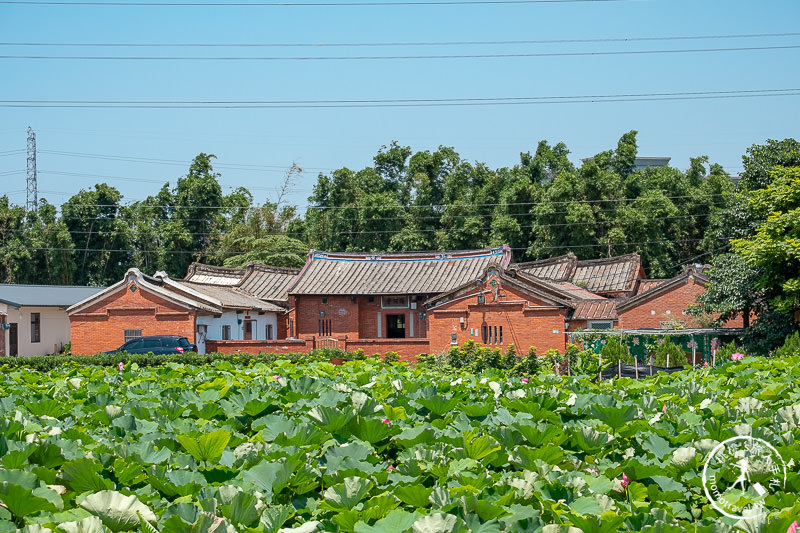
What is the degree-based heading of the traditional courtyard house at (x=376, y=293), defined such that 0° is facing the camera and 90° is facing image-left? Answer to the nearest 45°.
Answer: approximately 0°

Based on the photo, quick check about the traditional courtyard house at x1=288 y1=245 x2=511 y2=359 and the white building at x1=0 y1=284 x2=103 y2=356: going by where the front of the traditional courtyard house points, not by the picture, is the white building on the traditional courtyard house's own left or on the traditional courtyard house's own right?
on the traditional courtyard house's own right

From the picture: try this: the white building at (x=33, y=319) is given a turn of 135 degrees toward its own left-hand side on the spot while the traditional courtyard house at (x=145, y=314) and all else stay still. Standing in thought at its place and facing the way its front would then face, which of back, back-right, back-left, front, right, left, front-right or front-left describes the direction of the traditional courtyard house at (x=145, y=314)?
right

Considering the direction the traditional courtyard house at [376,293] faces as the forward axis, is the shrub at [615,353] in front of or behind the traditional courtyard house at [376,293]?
in front

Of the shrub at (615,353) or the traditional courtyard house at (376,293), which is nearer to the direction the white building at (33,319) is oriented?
the shrub

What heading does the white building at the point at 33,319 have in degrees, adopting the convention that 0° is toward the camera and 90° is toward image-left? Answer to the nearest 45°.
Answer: approximately 0°

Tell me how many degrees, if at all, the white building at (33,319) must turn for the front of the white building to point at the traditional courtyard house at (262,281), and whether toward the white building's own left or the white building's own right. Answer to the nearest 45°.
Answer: approximately 90° to the white building's own left

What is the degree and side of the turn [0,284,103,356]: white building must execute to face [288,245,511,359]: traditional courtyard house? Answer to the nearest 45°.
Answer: approximately 90° to its left

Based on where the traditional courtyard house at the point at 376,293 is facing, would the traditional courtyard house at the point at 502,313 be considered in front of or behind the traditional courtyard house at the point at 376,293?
in front

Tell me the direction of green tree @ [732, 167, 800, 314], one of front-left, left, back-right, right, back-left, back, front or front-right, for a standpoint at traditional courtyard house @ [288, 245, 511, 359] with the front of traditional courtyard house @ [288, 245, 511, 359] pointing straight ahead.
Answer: front-left

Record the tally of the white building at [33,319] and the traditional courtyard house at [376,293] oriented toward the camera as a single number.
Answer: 2

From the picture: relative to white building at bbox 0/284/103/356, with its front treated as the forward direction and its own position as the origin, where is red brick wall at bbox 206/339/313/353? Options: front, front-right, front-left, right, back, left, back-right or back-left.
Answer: front-left
